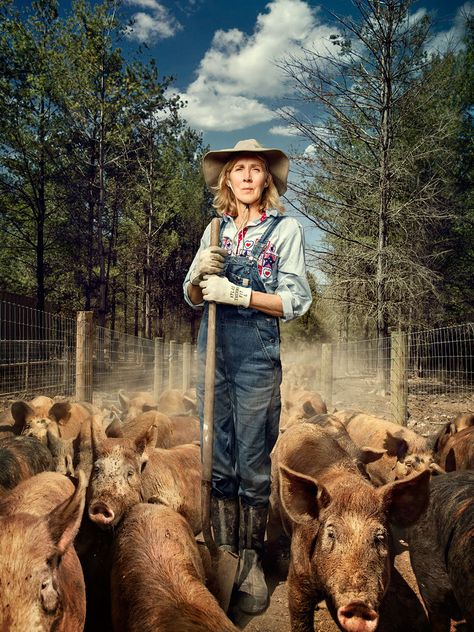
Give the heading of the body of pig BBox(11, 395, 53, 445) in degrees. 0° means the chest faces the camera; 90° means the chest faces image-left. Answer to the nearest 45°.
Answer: approximately 0°

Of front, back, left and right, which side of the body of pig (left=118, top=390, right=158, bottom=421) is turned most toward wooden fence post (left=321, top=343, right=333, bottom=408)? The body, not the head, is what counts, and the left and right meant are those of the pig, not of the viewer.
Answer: back

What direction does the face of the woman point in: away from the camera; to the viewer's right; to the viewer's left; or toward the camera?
toward the camera

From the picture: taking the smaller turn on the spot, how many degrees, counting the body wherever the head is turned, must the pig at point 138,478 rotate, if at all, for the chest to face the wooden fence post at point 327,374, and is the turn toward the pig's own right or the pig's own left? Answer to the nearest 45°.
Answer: approximately 180°

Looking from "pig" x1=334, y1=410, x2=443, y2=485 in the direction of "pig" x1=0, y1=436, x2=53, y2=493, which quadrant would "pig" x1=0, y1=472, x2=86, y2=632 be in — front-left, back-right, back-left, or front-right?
front-left

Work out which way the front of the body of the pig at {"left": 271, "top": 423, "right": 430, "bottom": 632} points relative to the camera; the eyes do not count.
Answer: toward the camera

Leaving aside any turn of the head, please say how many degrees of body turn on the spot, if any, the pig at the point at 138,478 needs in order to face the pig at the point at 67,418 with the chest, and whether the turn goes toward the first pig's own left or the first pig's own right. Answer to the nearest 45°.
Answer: approximately 135° to the first pig's own right

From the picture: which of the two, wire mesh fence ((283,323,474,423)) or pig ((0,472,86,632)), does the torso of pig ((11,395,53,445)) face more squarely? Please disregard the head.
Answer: the pig

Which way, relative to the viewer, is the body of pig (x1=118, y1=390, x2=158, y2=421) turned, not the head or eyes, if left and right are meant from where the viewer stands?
facing the viewer and to the left of the viewer

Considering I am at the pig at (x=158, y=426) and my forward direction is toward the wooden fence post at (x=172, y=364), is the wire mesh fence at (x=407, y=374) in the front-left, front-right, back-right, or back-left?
front-right

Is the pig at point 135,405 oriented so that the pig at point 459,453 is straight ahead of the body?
no

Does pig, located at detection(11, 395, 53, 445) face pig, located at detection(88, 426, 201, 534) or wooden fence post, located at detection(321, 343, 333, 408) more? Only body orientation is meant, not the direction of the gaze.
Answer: the pig

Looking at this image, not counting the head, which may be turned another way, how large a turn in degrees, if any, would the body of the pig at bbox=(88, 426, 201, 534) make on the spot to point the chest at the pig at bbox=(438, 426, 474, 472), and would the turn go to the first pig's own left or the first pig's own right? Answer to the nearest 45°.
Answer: approximately 135° to the first pig's own left

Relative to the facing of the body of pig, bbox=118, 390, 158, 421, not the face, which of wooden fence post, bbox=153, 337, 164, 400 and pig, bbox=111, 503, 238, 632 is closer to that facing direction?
the pig
